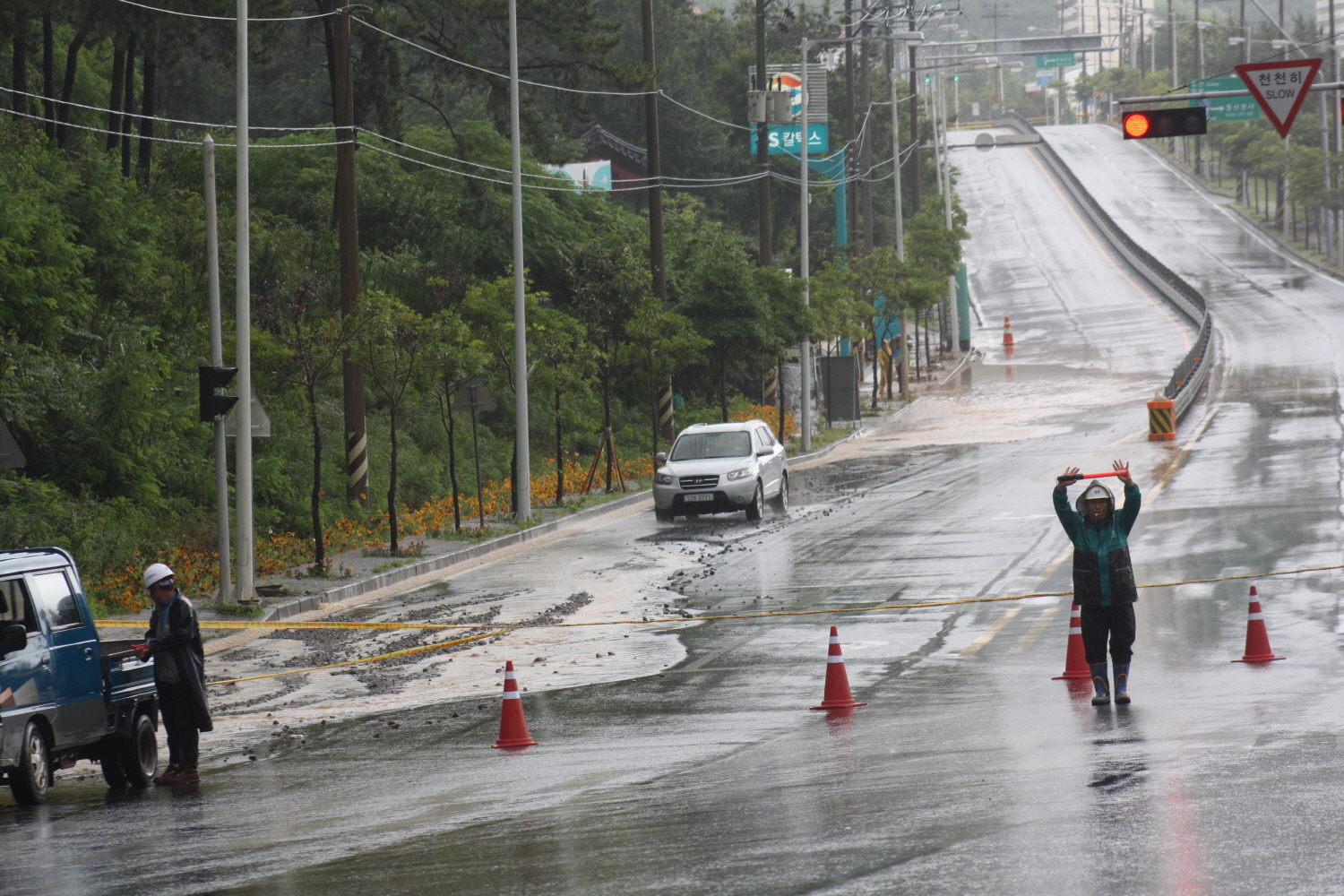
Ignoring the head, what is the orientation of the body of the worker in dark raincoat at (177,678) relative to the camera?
to the viewer's left

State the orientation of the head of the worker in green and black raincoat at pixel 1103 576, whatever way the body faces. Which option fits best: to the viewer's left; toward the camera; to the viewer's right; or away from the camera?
toward the camera

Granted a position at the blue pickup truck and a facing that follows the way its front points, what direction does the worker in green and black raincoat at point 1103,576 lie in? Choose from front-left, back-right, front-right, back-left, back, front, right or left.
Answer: back-left

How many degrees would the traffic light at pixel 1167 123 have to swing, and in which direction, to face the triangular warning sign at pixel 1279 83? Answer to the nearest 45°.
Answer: approximately 90° to its left

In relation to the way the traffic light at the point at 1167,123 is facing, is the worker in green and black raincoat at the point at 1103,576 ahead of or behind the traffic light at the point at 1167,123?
ahead

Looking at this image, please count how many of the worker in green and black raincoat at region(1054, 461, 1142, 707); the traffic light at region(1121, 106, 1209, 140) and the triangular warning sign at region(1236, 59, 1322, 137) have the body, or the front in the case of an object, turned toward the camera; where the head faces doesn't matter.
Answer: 3

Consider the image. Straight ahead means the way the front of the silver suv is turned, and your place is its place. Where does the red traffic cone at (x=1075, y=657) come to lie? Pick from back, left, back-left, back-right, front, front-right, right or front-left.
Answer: front-left

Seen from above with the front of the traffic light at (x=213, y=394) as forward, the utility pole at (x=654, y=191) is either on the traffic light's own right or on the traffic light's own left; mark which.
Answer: on the traffic light's own left

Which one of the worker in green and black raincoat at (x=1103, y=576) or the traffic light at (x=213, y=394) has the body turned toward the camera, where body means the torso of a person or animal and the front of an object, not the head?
the worker in green and black raincoat

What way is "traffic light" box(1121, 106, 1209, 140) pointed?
toward the camera

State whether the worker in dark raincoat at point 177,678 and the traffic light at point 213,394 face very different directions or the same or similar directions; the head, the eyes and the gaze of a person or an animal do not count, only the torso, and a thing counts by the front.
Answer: very different directions

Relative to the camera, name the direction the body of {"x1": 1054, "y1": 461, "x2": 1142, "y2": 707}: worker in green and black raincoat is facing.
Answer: toward the camera

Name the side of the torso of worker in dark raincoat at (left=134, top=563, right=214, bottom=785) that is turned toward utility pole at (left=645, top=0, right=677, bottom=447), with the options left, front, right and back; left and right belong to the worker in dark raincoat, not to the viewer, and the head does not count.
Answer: right

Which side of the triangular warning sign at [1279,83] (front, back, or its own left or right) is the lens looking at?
front
